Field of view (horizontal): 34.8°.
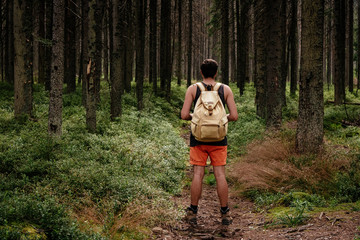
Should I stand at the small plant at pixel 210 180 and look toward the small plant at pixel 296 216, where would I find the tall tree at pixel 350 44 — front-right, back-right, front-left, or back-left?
back-left

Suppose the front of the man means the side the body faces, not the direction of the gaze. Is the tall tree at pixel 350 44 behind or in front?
in front

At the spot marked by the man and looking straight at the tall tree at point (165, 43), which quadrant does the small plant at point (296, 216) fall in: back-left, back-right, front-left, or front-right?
back-right

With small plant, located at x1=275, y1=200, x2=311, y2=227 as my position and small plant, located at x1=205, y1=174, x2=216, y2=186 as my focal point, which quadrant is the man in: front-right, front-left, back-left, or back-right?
front-left

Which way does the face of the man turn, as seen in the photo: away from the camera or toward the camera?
away from the camera

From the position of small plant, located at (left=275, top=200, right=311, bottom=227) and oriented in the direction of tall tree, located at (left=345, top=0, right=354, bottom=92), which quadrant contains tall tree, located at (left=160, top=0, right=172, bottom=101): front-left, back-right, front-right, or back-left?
front-left

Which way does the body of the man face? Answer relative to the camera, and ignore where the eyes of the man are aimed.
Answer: away from the camera

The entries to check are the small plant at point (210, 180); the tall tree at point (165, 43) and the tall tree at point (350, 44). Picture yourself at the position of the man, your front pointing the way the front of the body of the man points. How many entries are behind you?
0

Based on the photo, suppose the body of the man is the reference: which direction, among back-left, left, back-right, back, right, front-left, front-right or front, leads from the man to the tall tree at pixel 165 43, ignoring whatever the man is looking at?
front

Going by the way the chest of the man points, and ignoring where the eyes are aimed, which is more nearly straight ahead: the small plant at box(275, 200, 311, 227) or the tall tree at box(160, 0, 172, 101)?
the tall tree

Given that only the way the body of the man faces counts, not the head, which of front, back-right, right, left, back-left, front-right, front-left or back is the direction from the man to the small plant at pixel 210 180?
front
